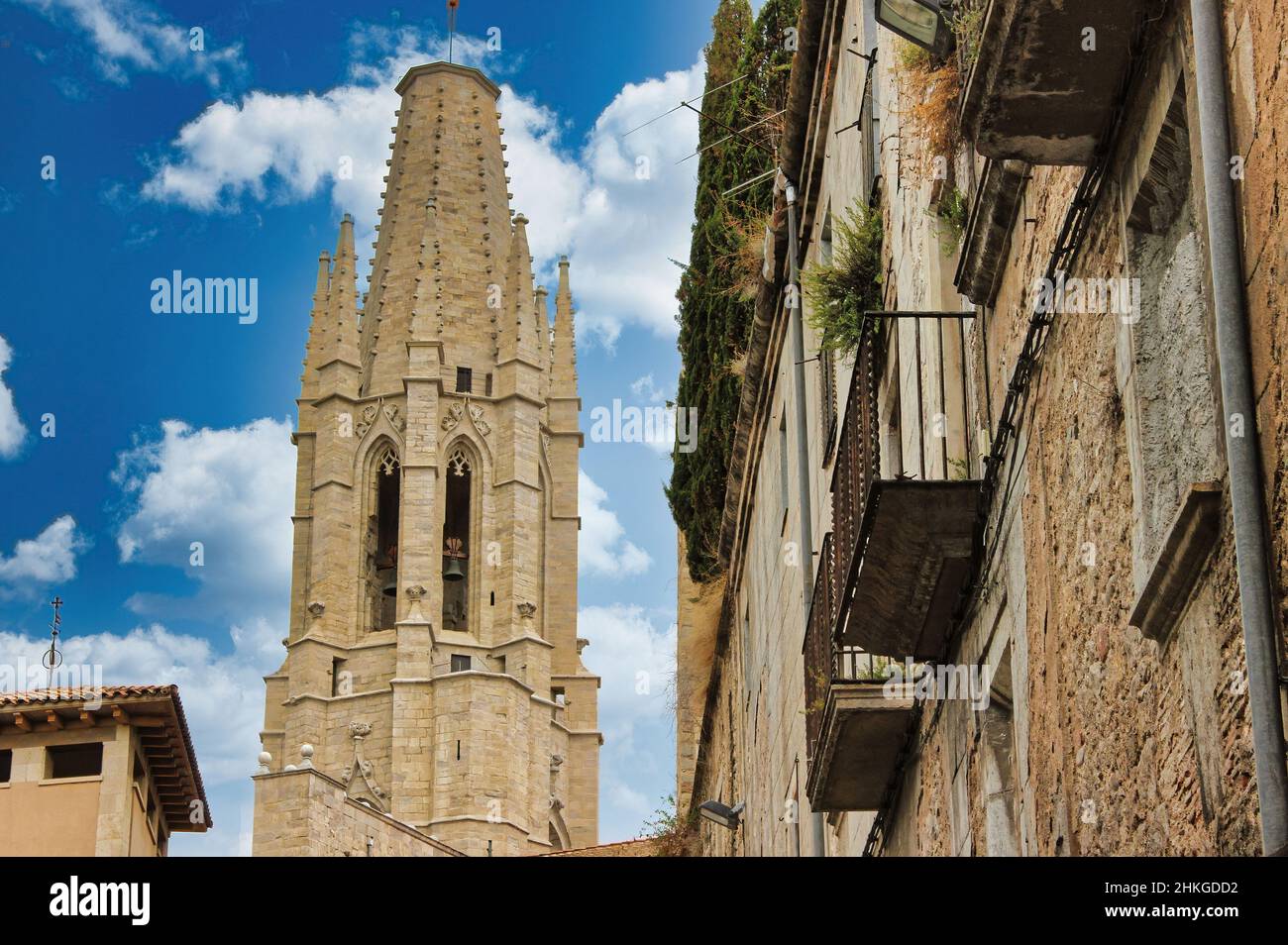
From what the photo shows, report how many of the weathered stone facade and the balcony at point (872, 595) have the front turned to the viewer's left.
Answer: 2

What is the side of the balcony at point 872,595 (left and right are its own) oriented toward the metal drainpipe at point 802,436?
right

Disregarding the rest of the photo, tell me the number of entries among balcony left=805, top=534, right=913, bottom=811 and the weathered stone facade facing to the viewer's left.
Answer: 2

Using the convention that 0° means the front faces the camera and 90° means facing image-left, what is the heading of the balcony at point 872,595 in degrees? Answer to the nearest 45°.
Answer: approximately 90°

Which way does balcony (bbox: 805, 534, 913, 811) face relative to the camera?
to the viewer's left

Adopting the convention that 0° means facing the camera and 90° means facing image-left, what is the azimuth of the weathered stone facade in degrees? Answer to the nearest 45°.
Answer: approximately 90°

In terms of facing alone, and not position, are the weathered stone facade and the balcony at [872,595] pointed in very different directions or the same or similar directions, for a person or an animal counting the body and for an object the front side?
same or similar directions

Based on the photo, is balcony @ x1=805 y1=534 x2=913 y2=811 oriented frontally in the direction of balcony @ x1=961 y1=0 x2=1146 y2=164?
no

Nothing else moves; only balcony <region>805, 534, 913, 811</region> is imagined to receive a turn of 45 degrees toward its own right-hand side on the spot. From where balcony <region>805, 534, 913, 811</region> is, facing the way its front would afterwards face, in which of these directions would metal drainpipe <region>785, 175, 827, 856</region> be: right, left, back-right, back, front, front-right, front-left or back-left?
front-right

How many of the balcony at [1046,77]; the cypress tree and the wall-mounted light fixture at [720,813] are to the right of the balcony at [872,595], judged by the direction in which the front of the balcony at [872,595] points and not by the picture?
2

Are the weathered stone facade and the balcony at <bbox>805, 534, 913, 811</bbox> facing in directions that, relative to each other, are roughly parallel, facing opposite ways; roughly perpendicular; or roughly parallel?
roughly parallel

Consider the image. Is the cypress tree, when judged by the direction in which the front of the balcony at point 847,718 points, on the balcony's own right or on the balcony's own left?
on the balcony's own right

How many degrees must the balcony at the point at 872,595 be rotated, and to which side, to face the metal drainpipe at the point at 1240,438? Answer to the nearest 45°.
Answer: approximately 90° to its left
